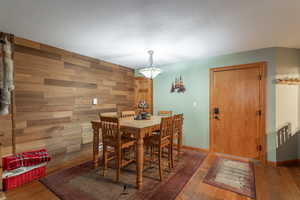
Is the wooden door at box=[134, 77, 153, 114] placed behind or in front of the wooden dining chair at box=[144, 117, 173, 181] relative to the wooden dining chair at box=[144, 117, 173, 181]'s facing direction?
in front

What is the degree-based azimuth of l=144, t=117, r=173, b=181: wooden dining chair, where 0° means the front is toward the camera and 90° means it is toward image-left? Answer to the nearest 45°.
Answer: approximately 135°

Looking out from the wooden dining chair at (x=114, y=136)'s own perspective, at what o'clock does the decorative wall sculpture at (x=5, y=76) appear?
The decorative wall sculpture is roughly at 8 o'clock from the wooden dining chair.

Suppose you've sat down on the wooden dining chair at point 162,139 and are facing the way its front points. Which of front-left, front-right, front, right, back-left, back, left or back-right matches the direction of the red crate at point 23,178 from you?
front-left

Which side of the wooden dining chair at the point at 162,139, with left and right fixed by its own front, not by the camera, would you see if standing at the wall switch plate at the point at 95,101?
front

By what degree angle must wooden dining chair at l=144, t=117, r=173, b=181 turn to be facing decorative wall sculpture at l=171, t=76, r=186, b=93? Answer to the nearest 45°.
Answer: approximately 45° to its right

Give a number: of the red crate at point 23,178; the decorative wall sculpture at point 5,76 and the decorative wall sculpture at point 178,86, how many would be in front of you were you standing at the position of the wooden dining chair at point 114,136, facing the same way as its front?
1

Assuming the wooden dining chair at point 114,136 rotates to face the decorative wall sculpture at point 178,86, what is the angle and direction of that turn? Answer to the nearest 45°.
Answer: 0° — it already faces it

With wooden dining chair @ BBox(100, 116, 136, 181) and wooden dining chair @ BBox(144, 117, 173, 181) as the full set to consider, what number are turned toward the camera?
0

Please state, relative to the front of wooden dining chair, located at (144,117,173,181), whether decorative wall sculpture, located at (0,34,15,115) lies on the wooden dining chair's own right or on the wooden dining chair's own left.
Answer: on the wooden dining chair's own left

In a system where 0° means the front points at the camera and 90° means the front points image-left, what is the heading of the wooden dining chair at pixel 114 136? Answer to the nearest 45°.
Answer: approximately 225°

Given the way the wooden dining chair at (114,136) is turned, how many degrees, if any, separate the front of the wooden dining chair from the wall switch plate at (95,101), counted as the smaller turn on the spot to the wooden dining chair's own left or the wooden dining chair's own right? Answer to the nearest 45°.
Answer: approximately 45° to the wooden dining chair's own left
